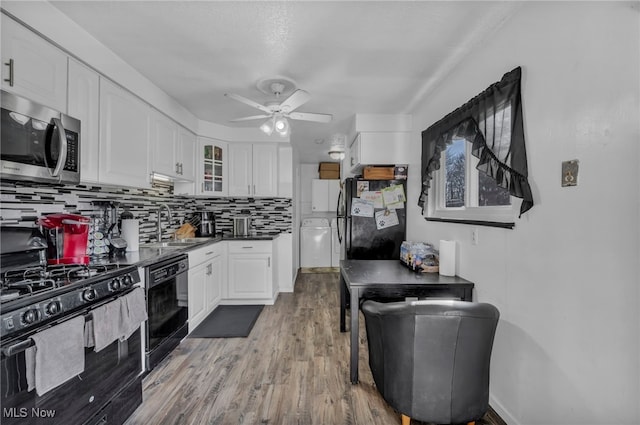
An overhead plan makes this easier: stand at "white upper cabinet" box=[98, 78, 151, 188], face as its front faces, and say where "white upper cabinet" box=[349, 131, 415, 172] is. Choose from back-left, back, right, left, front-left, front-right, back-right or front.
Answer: front-left

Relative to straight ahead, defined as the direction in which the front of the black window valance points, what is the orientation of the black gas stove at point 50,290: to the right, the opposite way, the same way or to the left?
the opposite way

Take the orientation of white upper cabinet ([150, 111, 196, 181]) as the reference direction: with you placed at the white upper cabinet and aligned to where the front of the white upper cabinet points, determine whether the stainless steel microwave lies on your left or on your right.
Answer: on your right

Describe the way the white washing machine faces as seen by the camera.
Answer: facing the viewer

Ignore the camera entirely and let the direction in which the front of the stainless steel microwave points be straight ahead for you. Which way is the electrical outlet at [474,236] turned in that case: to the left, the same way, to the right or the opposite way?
the opposite way

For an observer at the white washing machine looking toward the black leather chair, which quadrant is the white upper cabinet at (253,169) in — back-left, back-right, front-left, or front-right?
front-right

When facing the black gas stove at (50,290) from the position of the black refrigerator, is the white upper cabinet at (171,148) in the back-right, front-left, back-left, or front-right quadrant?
front-right

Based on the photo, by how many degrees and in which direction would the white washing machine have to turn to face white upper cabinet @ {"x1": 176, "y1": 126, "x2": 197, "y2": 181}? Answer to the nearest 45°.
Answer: approximately 45° to its right

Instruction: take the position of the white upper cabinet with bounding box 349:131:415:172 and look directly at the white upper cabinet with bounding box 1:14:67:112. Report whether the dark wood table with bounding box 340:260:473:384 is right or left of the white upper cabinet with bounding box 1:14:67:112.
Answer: left

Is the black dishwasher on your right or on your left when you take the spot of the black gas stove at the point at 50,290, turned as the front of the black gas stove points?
on your left

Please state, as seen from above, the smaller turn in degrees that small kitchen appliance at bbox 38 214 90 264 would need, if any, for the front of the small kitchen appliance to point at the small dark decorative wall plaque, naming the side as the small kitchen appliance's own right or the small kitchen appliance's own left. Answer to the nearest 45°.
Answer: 0° — it already faces it

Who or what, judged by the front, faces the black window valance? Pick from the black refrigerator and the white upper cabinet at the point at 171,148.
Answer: the white upper cabinet

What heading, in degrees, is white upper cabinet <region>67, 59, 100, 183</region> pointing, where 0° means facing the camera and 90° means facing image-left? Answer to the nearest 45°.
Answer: approximately 315°

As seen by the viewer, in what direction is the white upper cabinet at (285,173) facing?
toward the camera

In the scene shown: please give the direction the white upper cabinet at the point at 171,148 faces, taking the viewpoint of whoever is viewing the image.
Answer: facing the viewer and to the right of the viewer

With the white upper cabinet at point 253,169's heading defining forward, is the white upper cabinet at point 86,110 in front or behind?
in front
